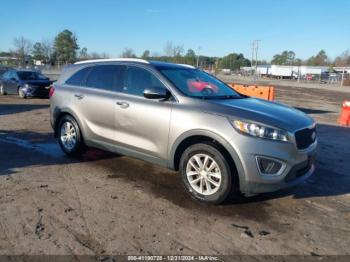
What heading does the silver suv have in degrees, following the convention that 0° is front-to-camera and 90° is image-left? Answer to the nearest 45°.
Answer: approximately 315°

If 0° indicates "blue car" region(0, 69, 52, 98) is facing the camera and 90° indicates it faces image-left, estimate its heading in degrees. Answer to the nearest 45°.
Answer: approximately 315°

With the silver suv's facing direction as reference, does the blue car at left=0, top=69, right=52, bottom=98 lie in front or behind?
behind

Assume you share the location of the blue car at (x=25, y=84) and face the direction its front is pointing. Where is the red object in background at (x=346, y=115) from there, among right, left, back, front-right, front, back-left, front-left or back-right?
front

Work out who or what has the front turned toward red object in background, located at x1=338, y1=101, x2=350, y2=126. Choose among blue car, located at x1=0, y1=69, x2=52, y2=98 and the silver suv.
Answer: the blue car

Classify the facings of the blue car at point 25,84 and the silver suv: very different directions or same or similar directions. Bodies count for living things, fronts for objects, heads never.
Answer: same or similar directions

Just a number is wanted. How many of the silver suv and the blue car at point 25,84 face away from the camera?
0

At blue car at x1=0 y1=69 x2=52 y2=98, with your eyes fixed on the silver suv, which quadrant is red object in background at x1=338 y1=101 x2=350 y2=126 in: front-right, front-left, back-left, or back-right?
front-left

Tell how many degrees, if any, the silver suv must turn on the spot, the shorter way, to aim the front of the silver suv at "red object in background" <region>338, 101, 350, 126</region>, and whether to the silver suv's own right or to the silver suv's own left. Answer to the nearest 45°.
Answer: approximately 90° to the silver suv's own left

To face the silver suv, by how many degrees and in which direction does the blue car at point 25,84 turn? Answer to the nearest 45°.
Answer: approximately 45° to its right

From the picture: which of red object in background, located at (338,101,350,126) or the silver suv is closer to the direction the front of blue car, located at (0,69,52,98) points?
the red object in background
